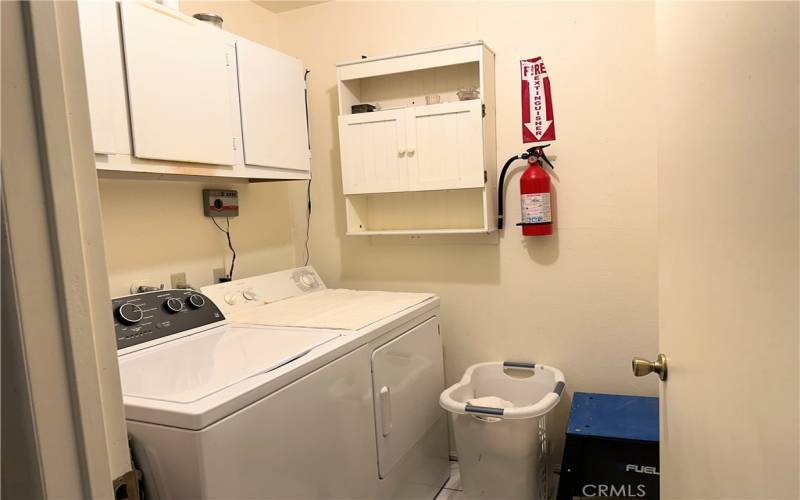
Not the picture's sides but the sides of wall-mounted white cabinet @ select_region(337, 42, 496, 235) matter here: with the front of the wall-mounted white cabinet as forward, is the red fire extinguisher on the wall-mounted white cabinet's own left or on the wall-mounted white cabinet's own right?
on the wall-mounted white cabinet's own left

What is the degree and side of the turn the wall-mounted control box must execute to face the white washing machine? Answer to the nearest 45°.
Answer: approximately 45° to its right

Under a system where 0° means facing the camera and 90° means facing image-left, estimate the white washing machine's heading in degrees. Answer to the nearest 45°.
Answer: approximately 315°

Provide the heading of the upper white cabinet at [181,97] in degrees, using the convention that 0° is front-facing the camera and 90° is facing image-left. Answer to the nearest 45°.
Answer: approximately 315°

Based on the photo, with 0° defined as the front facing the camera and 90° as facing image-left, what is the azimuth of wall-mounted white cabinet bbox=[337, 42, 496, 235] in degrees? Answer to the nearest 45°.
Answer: approximately 45°

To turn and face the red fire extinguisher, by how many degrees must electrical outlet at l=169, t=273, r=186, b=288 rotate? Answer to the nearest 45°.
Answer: approximately 45° to its left
